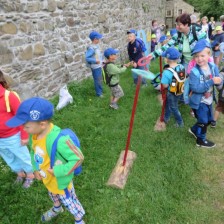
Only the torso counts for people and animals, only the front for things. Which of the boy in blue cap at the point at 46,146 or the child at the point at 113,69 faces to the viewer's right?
the child

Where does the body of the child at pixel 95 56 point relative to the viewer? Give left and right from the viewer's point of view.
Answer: facing to the right of the viewer

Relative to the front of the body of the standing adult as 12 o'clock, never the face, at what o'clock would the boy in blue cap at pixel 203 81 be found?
The boy in blue cap is roughly at 10 o'clock from the standing adult.

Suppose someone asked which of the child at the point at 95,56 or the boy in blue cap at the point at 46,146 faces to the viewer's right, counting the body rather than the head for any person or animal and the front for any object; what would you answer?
the child

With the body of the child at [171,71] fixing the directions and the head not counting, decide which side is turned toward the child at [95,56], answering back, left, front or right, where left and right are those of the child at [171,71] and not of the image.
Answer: front

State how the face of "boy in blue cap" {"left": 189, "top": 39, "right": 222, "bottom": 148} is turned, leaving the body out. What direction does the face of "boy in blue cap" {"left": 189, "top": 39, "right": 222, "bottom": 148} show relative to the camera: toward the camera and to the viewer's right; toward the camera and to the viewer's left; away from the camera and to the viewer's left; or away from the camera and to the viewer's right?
toward the camera and to the viewer's left

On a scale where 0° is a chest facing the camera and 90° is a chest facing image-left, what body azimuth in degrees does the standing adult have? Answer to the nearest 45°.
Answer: approximately 45°
